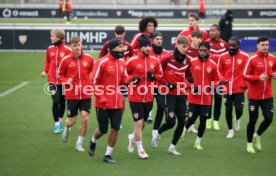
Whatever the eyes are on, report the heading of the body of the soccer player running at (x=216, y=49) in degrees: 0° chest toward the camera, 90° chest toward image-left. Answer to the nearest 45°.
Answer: approximately 45°

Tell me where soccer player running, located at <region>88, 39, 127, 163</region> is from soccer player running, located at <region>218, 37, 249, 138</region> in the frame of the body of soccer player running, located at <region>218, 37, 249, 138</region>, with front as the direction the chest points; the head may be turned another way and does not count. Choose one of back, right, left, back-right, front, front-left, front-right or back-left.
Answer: front-right

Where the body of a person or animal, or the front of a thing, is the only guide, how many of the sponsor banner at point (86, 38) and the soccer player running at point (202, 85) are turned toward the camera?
2

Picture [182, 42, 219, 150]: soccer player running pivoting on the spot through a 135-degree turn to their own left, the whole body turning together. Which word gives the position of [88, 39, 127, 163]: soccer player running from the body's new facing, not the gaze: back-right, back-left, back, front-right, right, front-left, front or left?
back

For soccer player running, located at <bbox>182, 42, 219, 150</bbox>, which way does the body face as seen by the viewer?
toward the camera

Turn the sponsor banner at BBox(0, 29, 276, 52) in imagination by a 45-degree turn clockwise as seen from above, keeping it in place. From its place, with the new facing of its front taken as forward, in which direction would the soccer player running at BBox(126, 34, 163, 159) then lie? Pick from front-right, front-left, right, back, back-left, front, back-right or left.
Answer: front-left

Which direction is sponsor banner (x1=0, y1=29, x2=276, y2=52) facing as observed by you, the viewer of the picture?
facing the viewer

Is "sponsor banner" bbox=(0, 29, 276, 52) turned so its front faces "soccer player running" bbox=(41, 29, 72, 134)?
yes

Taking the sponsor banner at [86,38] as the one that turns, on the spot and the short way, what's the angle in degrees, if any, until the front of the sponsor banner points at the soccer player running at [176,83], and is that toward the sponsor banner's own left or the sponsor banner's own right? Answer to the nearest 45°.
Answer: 0° — it already faces them

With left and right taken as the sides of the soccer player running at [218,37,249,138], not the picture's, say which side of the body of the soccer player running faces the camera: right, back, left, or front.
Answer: front

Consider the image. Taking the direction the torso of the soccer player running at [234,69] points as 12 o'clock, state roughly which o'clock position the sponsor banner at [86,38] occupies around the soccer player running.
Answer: The sponsor banner is roughly at 5 o'clock from the soccer player running.

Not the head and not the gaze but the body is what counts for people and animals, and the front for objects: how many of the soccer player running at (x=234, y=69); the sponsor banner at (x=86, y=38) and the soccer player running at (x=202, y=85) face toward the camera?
3

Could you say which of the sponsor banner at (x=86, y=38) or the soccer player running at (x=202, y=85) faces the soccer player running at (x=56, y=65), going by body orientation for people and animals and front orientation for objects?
the sponsor banner

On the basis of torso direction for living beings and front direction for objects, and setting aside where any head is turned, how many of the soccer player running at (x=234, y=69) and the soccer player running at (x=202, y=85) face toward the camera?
2

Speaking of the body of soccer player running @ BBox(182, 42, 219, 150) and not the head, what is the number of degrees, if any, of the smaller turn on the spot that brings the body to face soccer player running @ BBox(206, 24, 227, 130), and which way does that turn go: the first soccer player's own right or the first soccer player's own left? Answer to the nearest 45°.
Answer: approximately 180°
